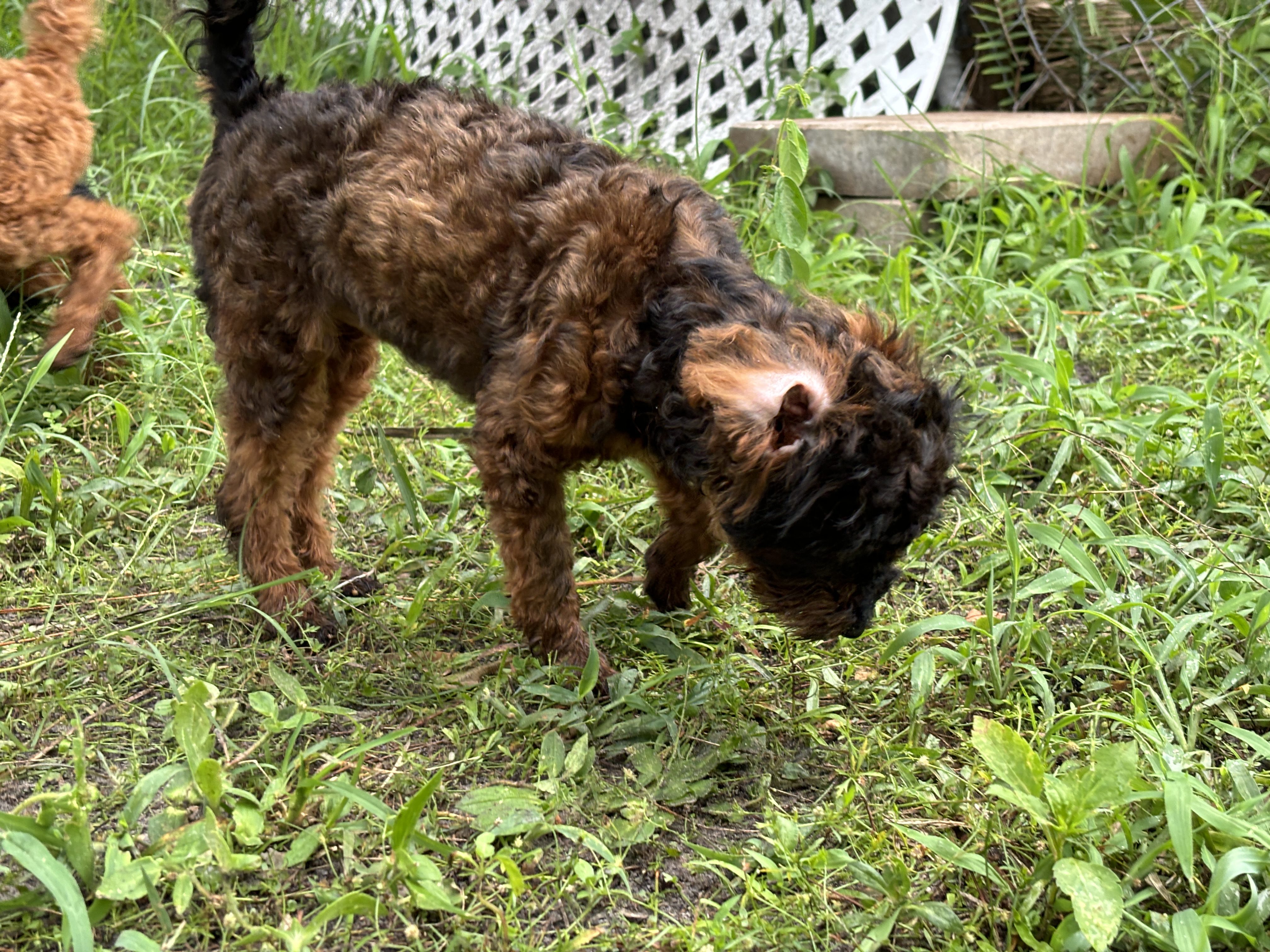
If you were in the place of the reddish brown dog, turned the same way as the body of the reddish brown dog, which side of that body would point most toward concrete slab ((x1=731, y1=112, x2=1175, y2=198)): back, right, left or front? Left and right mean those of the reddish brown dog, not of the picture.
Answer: back

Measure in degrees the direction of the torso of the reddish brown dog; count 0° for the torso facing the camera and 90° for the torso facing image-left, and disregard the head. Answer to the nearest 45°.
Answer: approximately 90°

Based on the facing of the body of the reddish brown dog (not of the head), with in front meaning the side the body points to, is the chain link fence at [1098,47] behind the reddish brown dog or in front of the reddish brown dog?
behind

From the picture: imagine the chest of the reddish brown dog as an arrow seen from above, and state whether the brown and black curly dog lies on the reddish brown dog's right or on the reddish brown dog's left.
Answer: on the reddish brown dog's left

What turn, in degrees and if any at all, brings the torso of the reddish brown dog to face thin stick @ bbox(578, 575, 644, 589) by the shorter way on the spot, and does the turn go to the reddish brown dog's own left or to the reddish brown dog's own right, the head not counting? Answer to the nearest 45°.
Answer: approximately 135° to the reddish brown dog's own left

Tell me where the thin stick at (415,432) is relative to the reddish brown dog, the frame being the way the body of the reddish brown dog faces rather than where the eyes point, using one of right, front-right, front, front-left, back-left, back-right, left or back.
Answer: back-left
